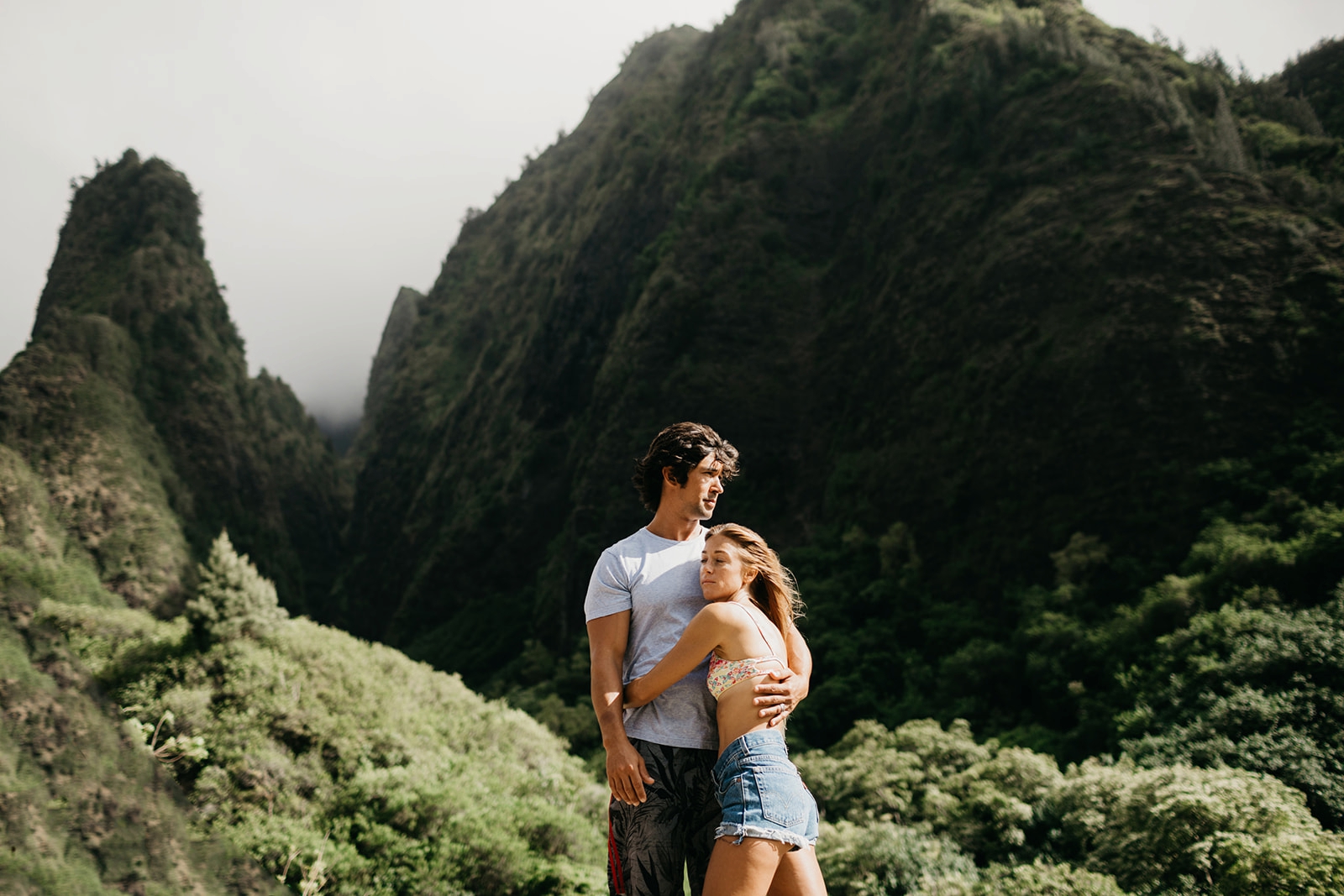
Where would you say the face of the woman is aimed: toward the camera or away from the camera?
toward the camera

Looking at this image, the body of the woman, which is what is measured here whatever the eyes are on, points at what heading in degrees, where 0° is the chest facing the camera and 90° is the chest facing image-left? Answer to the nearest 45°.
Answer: approximately 90°

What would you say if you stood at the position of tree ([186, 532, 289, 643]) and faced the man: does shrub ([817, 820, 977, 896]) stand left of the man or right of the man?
left

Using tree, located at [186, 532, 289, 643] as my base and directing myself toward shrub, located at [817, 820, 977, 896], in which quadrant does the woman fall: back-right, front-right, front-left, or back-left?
front-right

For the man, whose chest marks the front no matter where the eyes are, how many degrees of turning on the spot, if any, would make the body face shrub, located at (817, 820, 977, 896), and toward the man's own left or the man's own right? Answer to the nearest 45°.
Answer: approximately 135° to the man's own left

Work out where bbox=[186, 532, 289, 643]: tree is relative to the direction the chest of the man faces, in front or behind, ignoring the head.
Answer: behind
